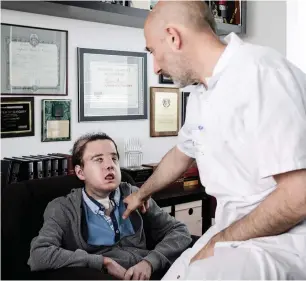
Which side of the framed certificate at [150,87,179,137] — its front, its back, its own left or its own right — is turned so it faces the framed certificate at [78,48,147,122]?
right

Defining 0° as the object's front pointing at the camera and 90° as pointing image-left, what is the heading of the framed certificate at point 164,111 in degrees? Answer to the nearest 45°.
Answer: approximately 315°

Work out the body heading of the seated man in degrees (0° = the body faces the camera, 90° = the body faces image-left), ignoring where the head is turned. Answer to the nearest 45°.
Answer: approximately 315°

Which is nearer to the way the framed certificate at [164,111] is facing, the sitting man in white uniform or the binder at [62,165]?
the sitting man in white uniform

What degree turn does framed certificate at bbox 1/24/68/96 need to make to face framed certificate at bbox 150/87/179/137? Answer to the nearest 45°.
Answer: approximately 90° to its left

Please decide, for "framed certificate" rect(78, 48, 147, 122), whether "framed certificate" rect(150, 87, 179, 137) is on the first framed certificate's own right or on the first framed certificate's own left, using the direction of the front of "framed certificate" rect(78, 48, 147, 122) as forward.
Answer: on the first framed certificate's own left

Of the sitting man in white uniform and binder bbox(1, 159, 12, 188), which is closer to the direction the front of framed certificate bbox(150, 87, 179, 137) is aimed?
the sitting man in white uniform

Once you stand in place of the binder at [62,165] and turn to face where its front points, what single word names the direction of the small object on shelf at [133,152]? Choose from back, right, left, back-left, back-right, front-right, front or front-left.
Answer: left

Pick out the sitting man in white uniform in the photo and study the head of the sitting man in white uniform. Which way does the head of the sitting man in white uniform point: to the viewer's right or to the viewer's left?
to the viewer's left

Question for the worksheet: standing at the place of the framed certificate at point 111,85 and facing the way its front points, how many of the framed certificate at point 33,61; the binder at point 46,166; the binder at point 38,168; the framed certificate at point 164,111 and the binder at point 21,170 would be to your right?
4
